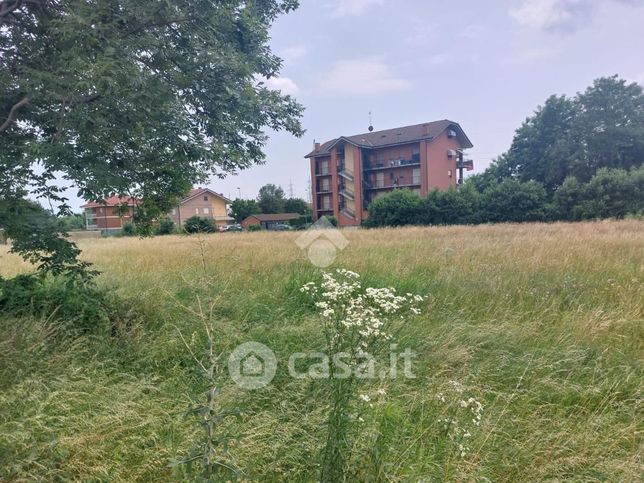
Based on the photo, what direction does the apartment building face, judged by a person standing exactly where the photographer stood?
facing the viewer and to the left of the viewer

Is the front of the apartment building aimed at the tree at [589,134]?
no

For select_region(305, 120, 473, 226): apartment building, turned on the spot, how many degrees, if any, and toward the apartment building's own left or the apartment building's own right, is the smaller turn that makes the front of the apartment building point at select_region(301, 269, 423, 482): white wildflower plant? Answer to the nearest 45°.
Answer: approximately 45° to the apartment building's own left

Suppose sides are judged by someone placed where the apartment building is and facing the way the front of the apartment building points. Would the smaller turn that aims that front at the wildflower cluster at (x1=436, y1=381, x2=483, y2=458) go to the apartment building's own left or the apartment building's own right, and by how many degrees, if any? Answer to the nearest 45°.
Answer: approximately 45° to the apartment building's own left

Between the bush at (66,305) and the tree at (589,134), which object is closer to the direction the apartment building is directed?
the bush

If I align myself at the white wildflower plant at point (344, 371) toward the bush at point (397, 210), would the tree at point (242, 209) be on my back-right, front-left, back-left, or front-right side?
front-left

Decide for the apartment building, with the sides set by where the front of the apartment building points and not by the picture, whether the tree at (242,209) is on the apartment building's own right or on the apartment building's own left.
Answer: on the apartment building's own right

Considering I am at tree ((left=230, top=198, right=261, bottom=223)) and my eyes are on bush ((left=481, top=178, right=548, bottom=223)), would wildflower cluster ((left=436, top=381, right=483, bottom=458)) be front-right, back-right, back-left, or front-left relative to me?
front-right

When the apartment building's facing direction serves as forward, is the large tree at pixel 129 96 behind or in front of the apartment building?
in front
